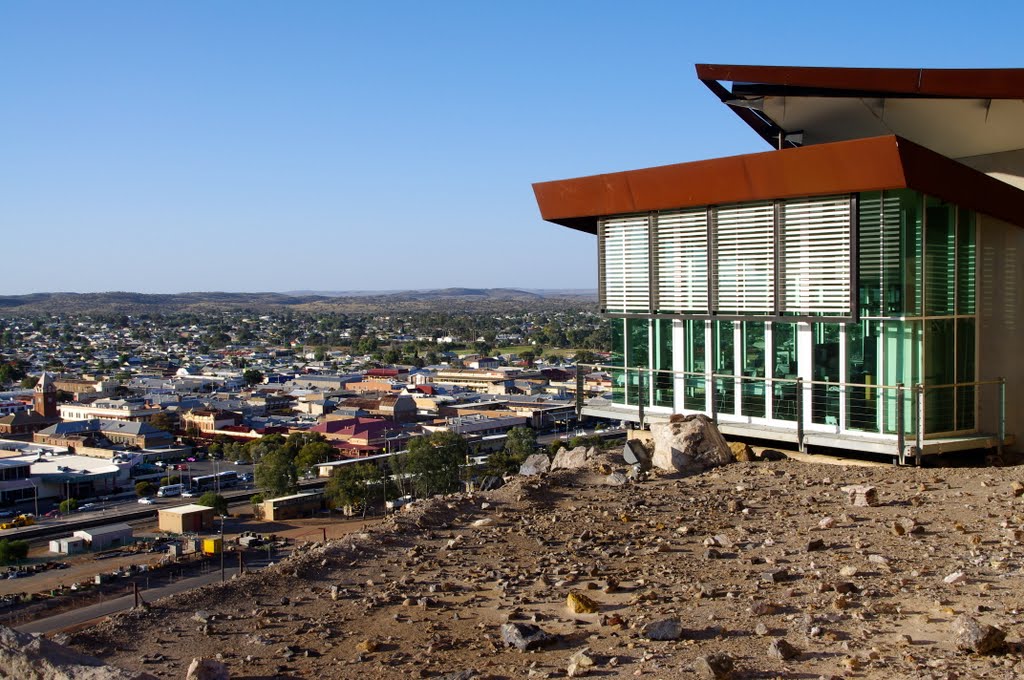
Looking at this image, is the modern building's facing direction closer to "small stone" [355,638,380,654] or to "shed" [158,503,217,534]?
the small stone

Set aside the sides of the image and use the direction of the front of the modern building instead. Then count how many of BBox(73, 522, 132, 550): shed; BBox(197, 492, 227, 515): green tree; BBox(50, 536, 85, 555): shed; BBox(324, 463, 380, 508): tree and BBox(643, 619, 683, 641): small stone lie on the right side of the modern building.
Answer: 4

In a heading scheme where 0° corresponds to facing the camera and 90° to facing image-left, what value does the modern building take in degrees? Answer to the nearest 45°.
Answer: approximately 45°

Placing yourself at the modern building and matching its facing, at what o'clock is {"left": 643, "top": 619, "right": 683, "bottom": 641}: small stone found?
The small stone is roughly at 11 o'clock from the modern building.

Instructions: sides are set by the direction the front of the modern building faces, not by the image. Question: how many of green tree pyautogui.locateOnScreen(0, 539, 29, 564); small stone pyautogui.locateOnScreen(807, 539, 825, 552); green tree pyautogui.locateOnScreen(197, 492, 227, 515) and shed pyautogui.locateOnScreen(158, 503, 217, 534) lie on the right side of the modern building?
3

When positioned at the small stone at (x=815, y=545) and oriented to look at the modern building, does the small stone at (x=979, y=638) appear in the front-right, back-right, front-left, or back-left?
back-right

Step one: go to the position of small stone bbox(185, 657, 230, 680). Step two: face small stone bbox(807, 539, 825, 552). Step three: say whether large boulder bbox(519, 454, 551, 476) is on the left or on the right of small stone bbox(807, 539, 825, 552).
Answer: left

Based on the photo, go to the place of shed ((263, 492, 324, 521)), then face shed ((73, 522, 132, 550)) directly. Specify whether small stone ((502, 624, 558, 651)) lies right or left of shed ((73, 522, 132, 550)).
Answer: left

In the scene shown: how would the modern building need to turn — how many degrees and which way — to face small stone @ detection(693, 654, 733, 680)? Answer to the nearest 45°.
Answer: approximately 45° to its left

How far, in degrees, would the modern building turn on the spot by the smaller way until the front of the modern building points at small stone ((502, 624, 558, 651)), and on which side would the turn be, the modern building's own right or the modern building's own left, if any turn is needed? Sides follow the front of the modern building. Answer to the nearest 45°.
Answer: approximately 45° to the modern building's own left
